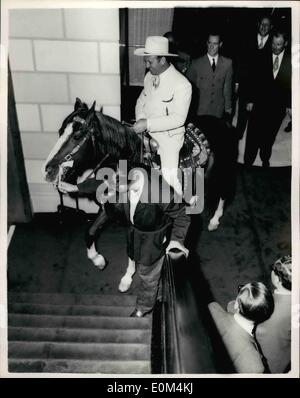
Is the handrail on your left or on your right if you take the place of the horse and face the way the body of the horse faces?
on your left

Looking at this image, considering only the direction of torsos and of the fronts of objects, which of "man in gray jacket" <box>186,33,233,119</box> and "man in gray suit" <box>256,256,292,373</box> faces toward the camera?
"man in gray jacket" <box>186,33,233,119</box>

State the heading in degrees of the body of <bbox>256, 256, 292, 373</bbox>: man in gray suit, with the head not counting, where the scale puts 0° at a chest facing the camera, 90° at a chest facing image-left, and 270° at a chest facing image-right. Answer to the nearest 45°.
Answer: approximately 135°

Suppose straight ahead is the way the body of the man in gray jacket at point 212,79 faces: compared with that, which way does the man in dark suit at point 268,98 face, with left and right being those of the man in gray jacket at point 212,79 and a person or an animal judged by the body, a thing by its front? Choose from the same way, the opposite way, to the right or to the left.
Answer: the same way

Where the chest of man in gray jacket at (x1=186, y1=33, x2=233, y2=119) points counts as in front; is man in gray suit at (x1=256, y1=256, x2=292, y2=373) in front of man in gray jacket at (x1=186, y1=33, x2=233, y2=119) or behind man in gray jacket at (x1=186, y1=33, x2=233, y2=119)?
in front

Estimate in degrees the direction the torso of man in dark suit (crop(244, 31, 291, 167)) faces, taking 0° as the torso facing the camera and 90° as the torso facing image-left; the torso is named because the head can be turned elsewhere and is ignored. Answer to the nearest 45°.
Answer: approximately 0°

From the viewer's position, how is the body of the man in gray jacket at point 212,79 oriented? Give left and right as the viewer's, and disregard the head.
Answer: facing the viewer

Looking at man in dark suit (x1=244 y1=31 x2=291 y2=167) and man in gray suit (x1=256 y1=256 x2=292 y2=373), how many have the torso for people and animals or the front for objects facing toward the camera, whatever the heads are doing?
1

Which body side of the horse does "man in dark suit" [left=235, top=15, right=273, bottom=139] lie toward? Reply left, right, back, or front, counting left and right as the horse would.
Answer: back

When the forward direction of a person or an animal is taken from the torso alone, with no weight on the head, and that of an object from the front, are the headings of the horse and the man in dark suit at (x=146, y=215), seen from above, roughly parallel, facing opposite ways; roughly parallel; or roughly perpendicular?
roughly parallel

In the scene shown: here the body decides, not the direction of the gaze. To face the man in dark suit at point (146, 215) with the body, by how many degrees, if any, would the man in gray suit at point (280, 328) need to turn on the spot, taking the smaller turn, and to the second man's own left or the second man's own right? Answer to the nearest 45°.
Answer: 0° — they already face them

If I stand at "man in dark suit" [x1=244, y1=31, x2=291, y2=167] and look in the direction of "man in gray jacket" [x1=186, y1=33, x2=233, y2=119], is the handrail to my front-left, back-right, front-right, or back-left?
front-left

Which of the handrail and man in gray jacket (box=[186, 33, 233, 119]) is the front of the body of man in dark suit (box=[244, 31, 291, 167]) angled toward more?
the handrail

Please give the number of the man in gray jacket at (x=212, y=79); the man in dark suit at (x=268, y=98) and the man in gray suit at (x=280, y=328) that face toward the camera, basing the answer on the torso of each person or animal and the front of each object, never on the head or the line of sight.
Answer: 2

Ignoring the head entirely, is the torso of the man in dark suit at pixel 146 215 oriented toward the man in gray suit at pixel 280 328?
no
